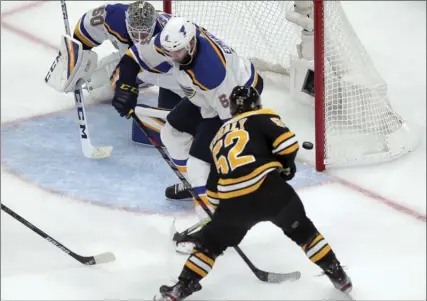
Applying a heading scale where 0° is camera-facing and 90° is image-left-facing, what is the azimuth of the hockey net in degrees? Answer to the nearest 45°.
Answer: approximately 45°

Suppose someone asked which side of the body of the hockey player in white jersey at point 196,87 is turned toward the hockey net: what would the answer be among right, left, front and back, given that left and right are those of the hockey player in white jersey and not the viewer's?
back

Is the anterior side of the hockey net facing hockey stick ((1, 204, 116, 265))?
yes

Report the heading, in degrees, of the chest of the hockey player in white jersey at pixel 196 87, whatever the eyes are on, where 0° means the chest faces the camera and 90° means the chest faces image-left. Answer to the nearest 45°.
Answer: approximately 45°

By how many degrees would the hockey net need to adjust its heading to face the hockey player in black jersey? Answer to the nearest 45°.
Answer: approximately 45° to its left
